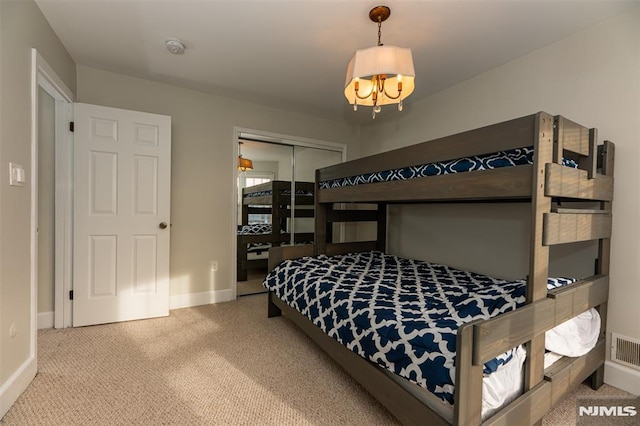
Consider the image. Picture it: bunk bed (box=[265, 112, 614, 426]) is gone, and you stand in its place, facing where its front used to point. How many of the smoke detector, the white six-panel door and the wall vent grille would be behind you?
1

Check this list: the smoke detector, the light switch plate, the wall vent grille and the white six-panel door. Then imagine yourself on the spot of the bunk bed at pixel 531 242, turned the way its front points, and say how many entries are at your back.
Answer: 1

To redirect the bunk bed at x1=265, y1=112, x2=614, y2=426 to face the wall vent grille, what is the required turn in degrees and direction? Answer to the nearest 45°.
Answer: approximately 180°

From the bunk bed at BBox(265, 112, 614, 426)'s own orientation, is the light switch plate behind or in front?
in front

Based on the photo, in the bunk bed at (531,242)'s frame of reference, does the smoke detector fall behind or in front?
in front
